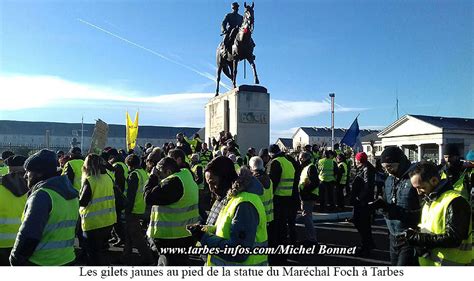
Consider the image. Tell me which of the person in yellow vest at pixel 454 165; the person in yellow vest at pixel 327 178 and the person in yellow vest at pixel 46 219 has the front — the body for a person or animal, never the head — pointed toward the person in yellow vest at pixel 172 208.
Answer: the person in yellow vest at pixel 454 165

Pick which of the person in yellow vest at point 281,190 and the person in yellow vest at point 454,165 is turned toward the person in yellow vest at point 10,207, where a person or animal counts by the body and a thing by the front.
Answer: the person in yellow vest at point 454,165

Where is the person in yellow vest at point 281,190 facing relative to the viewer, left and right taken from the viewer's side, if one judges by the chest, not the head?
facing away from the viewer and to the left of the viewer
